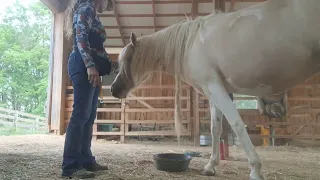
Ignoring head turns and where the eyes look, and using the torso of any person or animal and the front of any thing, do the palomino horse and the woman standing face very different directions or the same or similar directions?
very different directions

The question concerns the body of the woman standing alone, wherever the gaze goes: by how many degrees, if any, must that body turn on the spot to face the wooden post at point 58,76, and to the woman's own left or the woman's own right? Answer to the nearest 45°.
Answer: approximately 90° to the woman's own left

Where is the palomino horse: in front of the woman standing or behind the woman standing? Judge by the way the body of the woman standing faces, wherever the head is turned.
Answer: in front

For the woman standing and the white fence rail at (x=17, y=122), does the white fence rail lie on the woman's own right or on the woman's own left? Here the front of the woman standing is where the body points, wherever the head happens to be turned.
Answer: on the woman's own left

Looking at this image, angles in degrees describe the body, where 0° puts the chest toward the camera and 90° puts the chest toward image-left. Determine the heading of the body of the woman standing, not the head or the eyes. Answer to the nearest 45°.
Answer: approximately 270°

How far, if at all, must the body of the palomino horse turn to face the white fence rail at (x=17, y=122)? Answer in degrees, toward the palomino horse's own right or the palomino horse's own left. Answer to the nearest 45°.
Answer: approximately 45° to the palomino horse's own right

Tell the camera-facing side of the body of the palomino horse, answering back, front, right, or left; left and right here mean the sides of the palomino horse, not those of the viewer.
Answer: left

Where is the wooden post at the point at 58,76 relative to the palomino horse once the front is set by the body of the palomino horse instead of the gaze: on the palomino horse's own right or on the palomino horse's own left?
on the palomino horse's own right

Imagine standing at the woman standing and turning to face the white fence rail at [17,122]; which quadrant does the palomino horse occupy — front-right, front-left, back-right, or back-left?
back-right

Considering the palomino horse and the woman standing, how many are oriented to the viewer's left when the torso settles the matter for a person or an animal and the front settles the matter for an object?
1
